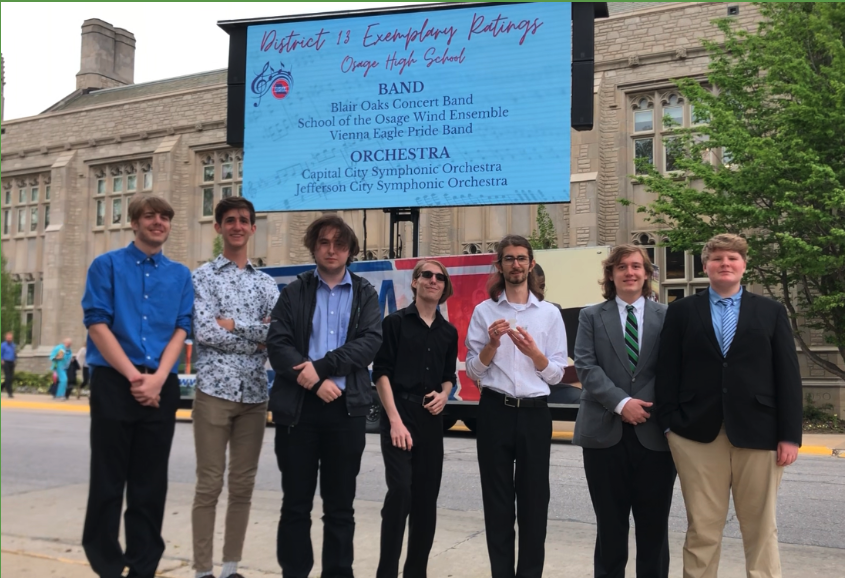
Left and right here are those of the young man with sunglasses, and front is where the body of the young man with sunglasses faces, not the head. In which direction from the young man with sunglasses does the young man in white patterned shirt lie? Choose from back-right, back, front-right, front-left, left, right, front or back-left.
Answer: right

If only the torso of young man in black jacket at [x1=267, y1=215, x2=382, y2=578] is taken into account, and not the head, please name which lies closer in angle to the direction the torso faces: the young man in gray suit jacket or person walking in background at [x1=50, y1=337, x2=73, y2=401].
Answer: the young man in gray suit jacket

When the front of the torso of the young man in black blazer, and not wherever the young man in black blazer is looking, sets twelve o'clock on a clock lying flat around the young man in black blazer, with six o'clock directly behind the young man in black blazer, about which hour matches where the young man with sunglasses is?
The young man with sunglasses is roughly at 3 o'clock from the young man in black blazer.

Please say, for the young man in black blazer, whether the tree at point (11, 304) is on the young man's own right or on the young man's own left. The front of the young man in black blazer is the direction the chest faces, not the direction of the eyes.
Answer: on the young man's own right

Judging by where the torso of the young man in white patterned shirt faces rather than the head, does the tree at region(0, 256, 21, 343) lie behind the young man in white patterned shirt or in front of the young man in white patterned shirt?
behind

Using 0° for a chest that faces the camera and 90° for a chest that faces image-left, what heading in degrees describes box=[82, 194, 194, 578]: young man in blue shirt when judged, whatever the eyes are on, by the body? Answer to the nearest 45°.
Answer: approximately 0°

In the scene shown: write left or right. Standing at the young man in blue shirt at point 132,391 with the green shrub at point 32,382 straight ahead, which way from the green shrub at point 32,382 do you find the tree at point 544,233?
right

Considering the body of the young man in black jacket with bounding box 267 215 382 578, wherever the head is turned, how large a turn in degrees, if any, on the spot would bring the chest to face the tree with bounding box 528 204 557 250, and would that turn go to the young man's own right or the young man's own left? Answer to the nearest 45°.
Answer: approximately 180°
